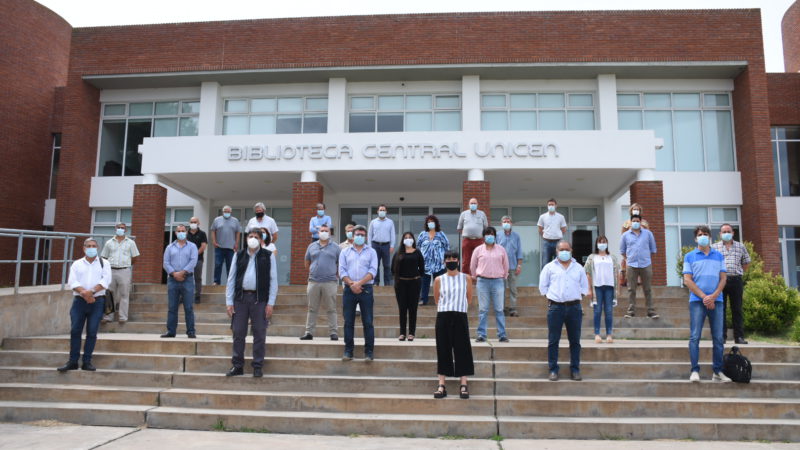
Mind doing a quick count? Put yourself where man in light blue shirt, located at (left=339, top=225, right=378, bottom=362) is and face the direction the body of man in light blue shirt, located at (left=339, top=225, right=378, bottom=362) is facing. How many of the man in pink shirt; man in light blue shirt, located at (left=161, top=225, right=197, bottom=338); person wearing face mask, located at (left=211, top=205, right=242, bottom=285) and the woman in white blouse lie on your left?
2

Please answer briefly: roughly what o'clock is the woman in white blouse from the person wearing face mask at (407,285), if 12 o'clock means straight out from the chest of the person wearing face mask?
The woman in white blouse is roughly at 9 o'clock from the person wearing face mask.

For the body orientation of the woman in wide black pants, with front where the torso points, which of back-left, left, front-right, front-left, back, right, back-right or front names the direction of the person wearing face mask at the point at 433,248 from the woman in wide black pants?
back

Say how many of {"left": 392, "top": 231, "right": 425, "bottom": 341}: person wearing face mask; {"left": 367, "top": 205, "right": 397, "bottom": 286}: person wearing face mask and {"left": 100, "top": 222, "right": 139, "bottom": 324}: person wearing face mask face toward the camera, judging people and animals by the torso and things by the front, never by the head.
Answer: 3

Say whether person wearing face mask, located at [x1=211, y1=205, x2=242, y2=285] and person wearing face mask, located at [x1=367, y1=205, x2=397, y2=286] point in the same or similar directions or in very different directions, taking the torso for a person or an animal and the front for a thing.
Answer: same or similar directions

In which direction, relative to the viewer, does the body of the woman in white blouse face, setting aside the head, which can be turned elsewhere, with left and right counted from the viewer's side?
facing the viewer

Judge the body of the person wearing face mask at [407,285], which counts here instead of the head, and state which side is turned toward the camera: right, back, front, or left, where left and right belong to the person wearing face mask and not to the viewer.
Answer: front

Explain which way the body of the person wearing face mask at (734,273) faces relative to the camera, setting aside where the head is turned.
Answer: toward the camera

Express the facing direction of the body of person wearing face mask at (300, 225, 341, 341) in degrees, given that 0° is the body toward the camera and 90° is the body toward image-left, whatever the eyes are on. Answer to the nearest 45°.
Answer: approximately 0°

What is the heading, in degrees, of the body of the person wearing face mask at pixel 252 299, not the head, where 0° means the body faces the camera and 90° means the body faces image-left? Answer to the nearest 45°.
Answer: approximately 0°

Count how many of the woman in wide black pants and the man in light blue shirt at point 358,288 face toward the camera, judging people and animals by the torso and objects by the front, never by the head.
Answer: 2

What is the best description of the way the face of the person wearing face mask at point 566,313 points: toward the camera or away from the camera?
toward the camera

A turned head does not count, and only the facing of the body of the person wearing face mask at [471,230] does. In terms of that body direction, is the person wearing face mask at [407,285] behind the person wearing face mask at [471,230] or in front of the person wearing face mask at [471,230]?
in front

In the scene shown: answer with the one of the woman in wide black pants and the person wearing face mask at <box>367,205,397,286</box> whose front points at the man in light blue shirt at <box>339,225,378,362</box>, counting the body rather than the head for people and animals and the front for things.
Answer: the person wearing face mask
